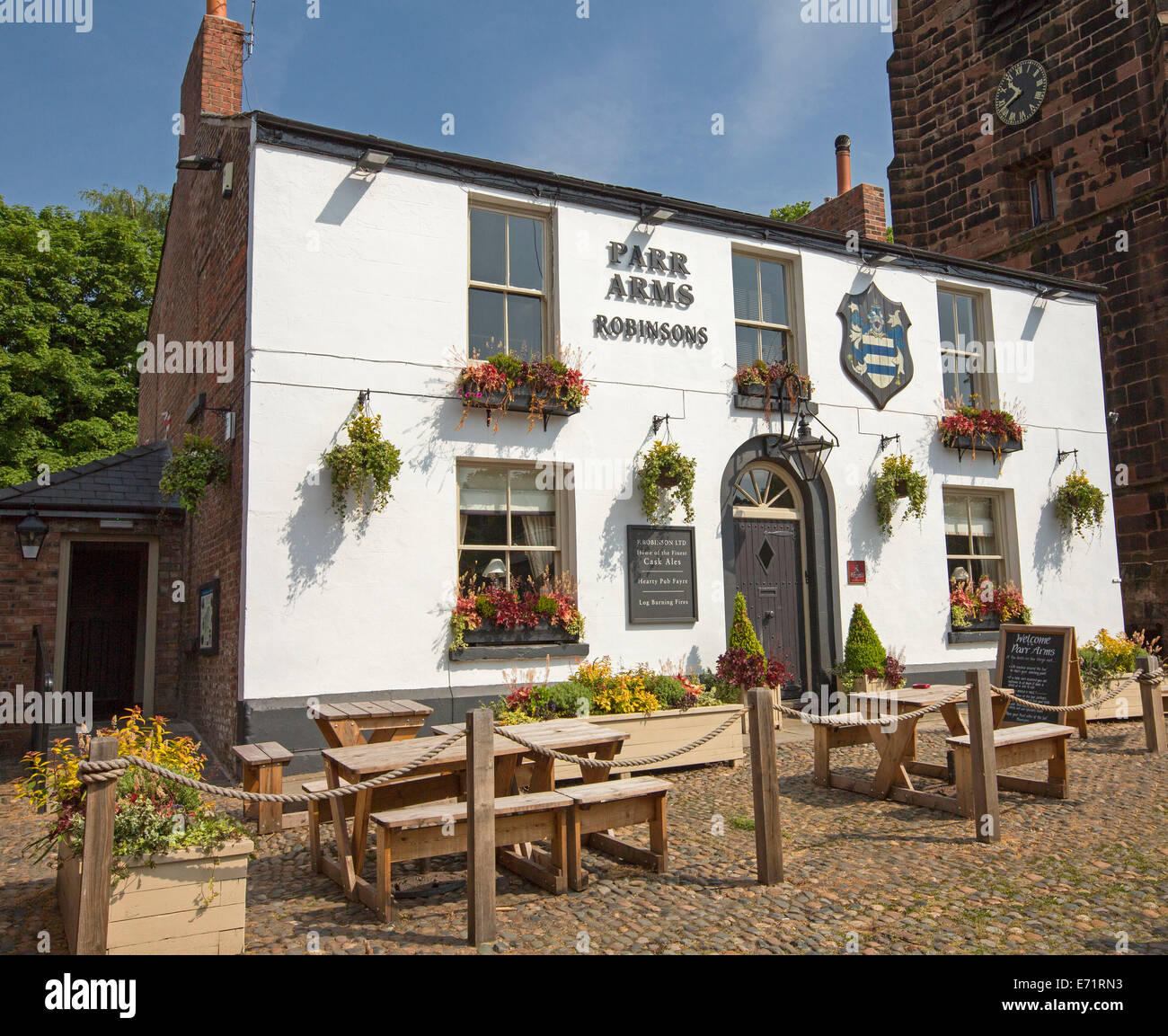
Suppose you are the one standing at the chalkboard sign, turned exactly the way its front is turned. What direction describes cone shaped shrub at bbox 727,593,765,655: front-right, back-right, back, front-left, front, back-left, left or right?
right

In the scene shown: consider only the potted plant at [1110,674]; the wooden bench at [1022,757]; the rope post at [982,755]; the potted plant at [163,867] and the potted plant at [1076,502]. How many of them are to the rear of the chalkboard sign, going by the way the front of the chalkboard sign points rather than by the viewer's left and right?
2

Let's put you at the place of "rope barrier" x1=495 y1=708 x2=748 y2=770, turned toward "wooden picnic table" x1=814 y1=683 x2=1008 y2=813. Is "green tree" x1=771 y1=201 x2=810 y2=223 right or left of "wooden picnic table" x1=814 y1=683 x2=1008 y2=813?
left

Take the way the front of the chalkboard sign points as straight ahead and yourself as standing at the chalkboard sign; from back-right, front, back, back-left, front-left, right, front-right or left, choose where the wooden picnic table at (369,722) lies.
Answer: front-right

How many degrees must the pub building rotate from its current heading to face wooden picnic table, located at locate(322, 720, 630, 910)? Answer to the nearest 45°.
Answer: approximately 45° to its right

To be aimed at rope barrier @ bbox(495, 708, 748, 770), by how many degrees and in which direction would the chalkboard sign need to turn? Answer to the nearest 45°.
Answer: approximately 45° to its right

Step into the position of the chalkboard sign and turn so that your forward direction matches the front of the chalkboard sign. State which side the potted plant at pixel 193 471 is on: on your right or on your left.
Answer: on your right
